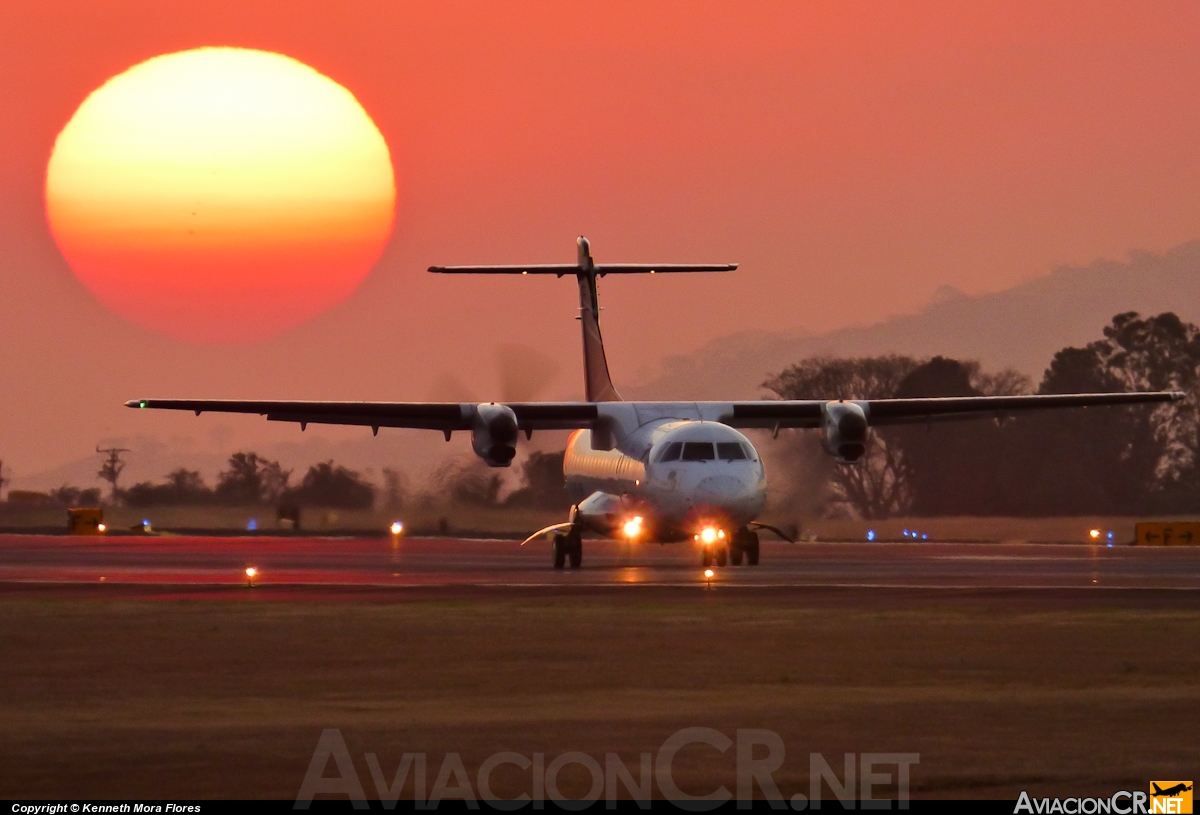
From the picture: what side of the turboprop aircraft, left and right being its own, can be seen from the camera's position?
front
